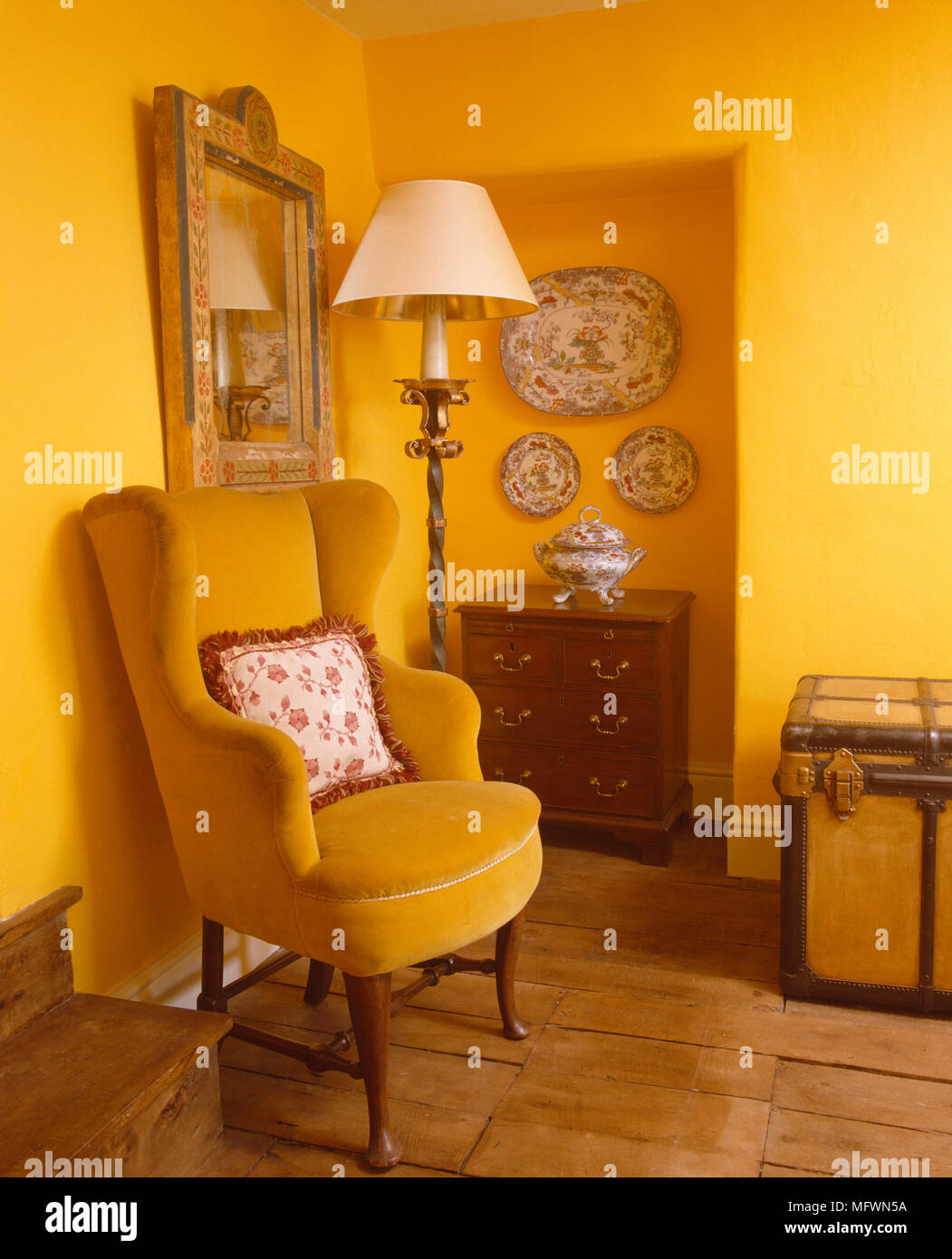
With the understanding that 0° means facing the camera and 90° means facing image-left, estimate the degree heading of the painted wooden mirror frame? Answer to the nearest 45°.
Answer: approximately 315°

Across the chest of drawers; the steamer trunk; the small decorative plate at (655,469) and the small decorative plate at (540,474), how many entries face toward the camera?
4

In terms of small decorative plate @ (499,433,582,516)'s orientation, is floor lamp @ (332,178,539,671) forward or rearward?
forward

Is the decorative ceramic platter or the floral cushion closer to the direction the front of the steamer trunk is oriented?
the floral cushion

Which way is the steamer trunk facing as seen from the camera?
toward the camera

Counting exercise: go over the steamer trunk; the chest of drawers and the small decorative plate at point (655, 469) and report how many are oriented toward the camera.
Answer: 3

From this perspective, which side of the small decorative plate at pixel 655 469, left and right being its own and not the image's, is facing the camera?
front
